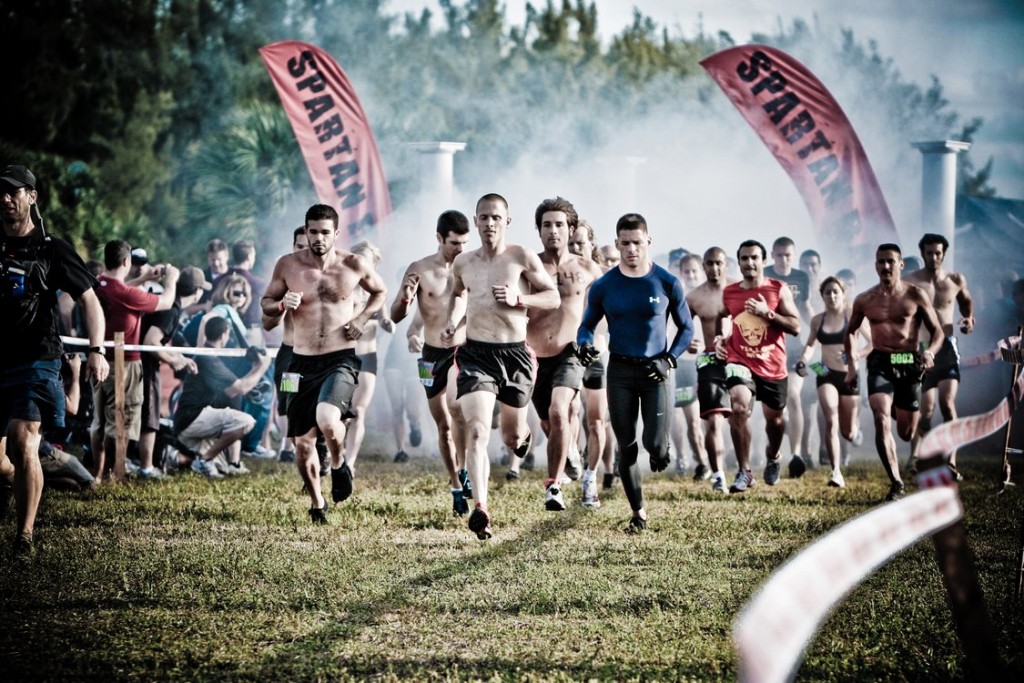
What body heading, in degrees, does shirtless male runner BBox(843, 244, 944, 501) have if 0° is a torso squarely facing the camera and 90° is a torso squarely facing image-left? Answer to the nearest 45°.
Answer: approximately 0°

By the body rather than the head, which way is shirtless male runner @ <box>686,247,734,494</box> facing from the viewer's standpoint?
toward the camera

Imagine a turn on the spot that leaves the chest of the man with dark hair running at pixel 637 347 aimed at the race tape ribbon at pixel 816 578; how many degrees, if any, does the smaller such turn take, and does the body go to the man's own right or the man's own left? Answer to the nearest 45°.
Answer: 0° — they already face it

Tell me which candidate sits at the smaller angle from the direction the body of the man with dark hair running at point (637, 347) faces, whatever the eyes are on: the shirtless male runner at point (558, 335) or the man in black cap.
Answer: the man in black cap

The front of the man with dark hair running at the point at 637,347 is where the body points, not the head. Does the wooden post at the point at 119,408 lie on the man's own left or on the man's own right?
on the man's own right

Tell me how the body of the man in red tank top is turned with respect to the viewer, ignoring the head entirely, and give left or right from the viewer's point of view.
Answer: facing the viewer

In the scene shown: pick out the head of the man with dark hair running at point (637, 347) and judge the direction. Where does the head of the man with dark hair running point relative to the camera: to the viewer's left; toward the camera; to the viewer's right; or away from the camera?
toward the camera

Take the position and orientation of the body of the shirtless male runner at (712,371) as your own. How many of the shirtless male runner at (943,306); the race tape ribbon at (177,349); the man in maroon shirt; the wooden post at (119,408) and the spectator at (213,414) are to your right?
4

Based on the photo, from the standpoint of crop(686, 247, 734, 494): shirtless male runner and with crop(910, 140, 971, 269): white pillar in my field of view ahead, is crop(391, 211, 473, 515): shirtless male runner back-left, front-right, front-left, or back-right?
back-left

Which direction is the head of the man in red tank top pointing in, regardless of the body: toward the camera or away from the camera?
toward the camera

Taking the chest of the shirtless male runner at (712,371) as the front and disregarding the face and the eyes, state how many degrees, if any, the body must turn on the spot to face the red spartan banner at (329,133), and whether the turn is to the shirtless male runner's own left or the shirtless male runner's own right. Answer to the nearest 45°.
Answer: approximately 135° to the shirtless male runner's own right

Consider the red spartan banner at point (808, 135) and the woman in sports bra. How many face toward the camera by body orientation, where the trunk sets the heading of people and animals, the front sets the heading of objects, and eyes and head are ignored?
2

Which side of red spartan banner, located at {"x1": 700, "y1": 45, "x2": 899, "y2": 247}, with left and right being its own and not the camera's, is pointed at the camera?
front
